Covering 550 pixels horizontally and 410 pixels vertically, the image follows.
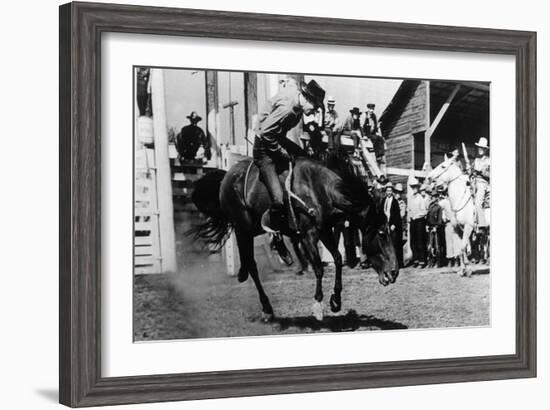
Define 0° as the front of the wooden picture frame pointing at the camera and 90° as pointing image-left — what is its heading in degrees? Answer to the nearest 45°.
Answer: approximately 315°
